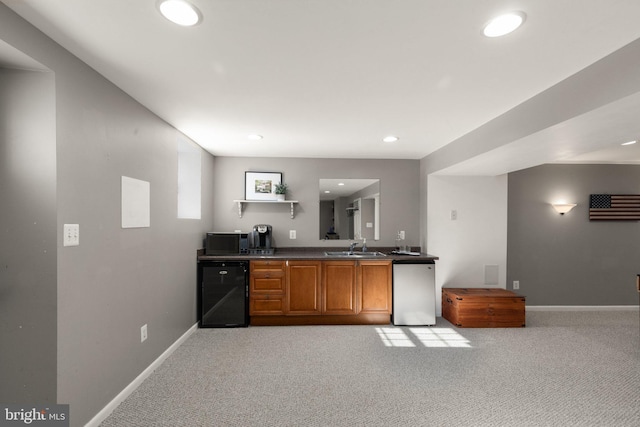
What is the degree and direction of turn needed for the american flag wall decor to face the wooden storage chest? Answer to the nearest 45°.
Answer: approximately 45° to its right

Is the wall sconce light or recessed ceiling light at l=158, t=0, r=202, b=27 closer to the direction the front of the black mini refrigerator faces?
the recessed ceiling light

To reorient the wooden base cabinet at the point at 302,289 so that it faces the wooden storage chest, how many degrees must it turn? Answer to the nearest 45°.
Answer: approximately 90° to its left

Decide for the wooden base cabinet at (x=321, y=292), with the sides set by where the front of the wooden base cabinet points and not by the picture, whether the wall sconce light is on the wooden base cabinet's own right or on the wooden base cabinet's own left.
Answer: on the wooden base cabinet's own left

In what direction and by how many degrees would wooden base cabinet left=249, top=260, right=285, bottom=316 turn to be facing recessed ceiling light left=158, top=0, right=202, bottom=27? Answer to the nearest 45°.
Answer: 0° — it already faces it

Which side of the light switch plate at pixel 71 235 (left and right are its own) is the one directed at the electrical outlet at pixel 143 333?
left

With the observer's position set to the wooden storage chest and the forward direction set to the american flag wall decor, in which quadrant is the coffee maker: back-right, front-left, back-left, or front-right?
back-left

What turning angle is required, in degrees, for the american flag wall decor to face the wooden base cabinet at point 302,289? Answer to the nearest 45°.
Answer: approximately 45° to its right
